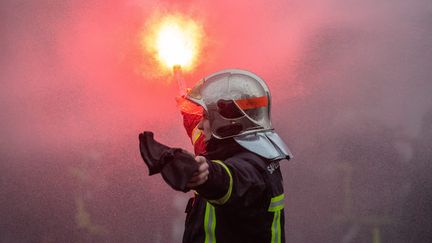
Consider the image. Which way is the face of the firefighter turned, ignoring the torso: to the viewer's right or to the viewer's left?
to the viewer's left

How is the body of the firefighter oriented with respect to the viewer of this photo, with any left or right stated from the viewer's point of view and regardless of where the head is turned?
facing to the left of the viewer
